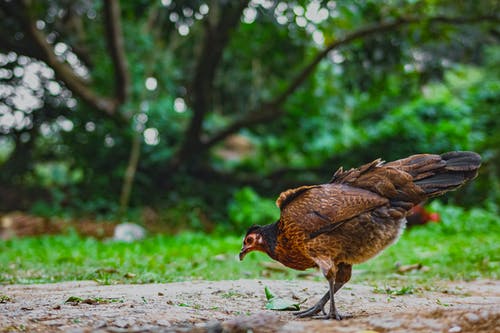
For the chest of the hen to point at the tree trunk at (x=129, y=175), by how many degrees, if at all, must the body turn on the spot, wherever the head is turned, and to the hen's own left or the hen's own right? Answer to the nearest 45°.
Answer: approximately 45° to the hen's own right

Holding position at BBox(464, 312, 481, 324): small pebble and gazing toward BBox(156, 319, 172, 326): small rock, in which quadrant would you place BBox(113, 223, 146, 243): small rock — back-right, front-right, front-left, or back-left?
front-right

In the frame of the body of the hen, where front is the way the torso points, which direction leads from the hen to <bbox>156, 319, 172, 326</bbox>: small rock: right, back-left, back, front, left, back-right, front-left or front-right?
front-left

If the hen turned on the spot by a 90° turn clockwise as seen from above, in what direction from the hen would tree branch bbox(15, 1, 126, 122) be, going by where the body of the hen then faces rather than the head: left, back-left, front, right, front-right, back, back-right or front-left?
front-left

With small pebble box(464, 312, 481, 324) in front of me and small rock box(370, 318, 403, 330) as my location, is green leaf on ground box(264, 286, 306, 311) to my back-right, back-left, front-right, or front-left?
back-left

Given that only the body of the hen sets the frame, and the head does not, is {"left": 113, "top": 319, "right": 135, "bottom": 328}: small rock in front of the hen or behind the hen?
in front

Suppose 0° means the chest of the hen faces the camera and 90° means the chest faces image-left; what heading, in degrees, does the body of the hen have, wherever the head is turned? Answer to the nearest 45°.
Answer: approximately 90°
